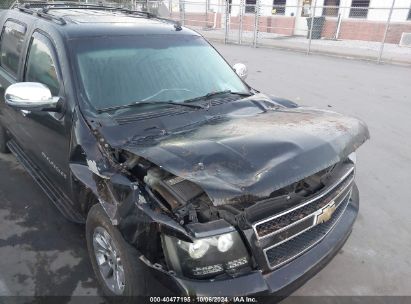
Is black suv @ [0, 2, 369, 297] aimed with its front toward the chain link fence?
no

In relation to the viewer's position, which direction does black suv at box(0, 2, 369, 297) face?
facing the viewer and to the right of the viewer
